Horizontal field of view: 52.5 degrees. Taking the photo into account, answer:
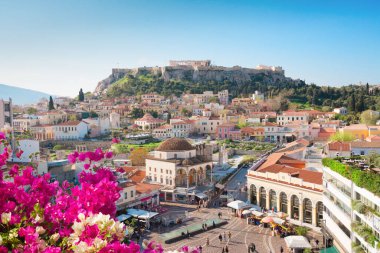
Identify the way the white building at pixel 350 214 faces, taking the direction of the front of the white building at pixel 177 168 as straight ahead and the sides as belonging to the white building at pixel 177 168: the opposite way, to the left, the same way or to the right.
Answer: to the right

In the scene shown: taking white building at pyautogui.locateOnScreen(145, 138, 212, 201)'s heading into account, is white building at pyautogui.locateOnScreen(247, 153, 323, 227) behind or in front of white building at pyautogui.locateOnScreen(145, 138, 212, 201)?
in front

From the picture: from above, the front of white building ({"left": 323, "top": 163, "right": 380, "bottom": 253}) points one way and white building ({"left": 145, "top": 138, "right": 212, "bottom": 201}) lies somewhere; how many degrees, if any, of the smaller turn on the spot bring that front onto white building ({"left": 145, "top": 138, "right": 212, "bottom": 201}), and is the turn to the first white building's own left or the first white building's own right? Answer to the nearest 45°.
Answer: approximately 90° to the first white building's own right

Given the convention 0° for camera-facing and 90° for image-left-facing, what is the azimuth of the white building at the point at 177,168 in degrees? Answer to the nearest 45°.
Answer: approximately 315°

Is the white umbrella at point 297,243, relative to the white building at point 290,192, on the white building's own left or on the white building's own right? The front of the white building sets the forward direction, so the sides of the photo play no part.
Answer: on the white building's own left

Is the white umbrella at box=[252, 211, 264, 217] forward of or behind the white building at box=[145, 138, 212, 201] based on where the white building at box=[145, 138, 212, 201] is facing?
forward

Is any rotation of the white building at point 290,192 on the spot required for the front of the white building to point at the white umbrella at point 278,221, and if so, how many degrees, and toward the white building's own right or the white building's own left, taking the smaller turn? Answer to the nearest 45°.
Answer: approximately 45° to the white building's own left

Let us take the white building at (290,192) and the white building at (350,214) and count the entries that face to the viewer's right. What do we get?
0

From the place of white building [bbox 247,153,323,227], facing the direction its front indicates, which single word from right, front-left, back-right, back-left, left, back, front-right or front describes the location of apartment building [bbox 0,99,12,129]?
front-right
